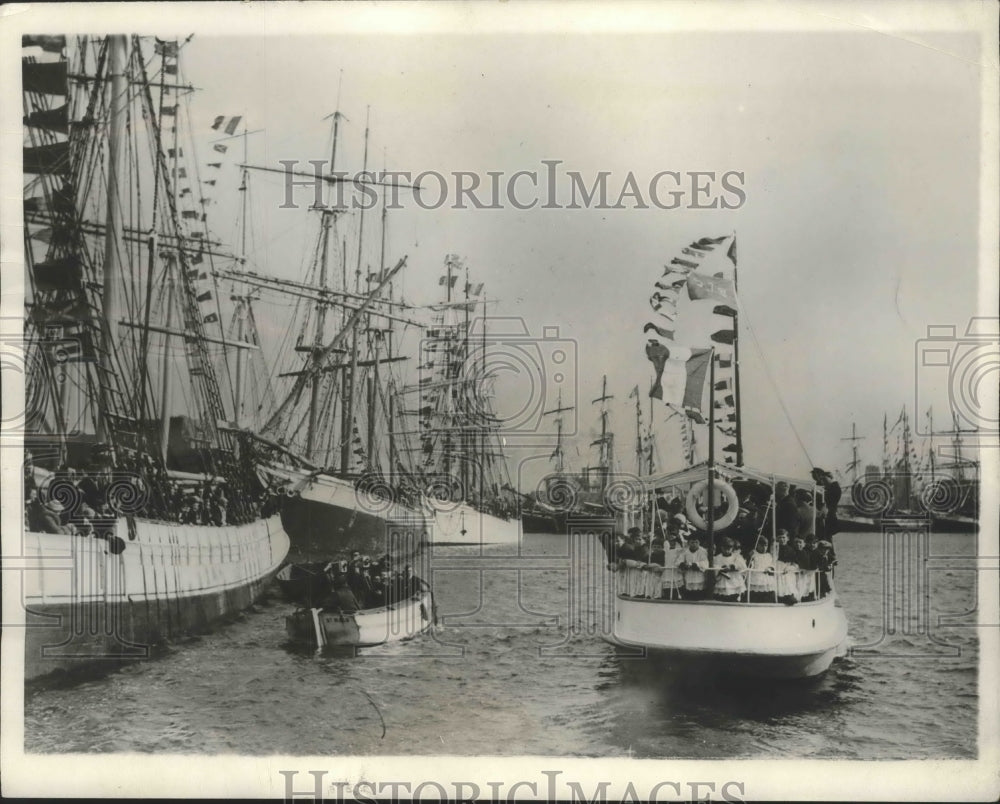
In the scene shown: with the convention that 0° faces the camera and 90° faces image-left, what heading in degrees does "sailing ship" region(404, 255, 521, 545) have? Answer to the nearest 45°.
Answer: approximately 45°

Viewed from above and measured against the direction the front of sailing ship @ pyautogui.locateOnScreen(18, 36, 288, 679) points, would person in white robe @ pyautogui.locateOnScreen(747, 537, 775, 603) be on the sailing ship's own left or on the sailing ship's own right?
on the sailing ship's own left

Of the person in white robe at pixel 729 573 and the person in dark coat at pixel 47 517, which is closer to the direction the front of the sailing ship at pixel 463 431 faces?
the person in dark coat

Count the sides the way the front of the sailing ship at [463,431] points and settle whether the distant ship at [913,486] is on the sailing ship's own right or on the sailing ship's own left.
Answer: on the sailing ship's own left
